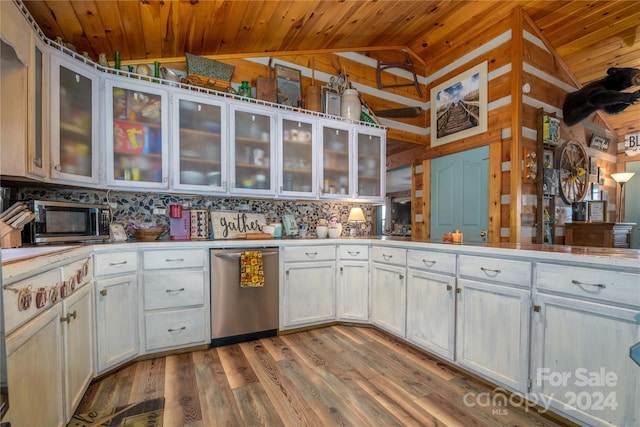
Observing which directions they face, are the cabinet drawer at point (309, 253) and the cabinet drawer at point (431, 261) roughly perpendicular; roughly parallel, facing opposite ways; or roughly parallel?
roughly perpendicular

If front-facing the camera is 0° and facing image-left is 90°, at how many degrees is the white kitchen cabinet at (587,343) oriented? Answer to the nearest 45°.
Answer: approximately 45°

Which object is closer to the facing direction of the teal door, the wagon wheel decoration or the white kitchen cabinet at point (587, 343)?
the white kitchen cabinet

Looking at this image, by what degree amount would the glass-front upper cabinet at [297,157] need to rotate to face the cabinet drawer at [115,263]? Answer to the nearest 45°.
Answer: approximately 90° to its right

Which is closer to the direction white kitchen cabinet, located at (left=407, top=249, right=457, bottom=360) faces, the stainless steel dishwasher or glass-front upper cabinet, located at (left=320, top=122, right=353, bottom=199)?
the stainless steel dishwasher

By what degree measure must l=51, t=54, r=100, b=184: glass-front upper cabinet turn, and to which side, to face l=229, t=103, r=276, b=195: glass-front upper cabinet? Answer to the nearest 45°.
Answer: approximately 45° to its left

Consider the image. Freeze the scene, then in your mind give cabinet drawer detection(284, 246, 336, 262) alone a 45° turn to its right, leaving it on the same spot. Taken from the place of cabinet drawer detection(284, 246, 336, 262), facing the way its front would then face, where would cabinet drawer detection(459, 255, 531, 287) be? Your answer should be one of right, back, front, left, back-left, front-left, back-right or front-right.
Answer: left

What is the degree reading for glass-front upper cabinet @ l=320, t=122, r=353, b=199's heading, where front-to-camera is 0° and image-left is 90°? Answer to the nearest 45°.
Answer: approximately 315°

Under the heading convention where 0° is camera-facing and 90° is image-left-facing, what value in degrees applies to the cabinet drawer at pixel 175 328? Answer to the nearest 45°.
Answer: approximately 0°
